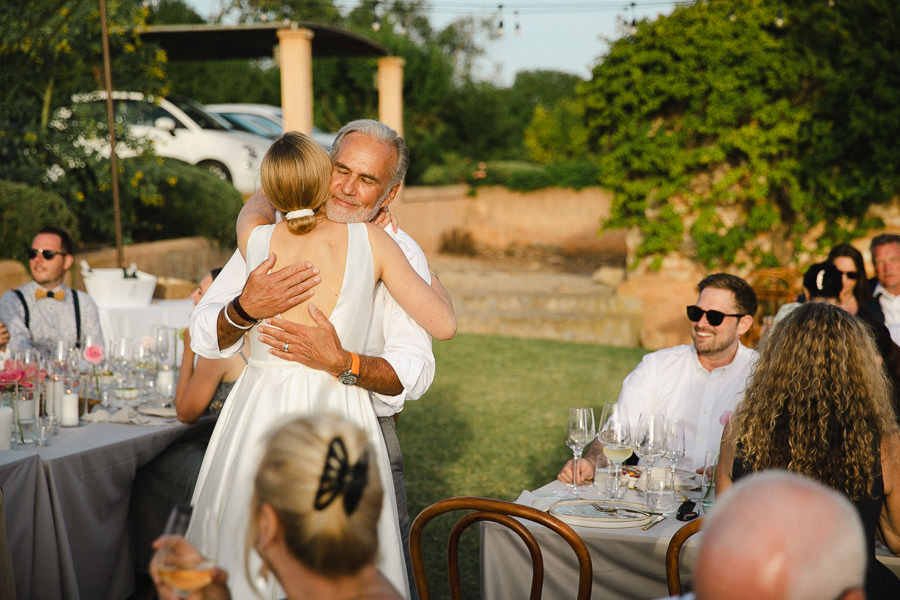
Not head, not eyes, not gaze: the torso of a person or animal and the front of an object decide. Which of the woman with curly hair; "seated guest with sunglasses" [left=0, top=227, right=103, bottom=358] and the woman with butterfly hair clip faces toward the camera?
the seated guest with sunglasses

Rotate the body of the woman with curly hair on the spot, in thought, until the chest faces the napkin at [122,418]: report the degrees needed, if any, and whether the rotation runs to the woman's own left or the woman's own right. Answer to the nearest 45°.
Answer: approximately 90° to the woman's own left

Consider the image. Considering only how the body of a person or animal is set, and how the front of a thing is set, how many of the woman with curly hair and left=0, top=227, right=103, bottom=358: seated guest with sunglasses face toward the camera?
1

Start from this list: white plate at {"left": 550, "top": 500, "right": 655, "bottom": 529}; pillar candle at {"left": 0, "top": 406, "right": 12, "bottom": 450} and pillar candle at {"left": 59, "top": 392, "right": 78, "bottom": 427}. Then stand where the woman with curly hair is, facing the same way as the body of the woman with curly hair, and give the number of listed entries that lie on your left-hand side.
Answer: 3

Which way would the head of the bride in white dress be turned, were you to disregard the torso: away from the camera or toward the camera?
away from the camera

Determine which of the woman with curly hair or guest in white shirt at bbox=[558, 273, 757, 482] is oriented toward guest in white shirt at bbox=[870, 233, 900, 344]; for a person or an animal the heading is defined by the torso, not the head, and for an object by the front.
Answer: the woman with curly hair

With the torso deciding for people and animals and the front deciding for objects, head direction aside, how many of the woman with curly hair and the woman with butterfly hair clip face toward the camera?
0

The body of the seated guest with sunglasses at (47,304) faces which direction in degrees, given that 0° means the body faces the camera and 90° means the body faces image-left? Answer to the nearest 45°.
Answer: approximately 0°

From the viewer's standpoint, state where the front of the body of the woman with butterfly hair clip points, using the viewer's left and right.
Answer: facing away from the viewer and to the left of the viewer

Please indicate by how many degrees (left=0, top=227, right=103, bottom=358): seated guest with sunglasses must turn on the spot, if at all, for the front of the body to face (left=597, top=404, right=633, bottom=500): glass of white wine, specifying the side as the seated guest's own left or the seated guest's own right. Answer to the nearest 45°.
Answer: approximately 45° to the seated guest's own left

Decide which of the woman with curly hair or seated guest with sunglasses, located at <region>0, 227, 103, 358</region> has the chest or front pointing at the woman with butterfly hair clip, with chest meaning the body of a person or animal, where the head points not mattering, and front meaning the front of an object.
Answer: the seated guest with sunglasses

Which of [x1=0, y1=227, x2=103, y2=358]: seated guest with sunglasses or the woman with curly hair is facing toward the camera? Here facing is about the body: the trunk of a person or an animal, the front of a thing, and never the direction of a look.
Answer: the seated guest with sunglasses

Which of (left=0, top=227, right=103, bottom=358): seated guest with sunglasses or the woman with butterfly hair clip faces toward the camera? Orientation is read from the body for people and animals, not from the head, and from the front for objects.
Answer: the seated guest with sunglasses

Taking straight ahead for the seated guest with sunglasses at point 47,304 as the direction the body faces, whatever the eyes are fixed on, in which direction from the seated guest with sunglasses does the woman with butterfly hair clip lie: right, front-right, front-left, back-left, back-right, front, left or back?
front

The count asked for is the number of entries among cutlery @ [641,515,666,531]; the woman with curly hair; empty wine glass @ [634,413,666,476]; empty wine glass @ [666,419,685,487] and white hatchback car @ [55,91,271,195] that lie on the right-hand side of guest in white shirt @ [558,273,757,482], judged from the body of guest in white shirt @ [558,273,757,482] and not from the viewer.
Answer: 1

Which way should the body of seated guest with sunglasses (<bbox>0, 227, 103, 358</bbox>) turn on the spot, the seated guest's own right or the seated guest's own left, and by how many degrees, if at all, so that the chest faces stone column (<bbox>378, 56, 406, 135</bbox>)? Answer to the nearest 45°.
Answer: approximately 135° to the seated guest's own left

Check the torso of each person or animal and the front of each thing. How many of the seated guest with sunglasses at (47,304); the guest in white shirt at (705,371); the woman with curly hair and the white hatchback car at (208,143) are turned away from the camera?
1

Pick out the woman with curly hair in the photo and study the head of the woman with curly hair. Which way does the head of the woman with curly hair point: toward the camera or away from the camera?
away from the camera

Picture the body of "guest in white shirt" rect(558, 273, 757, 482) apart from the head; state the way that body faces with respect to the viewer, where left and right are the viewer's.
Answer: facing the viewer and to the left of the viewer
